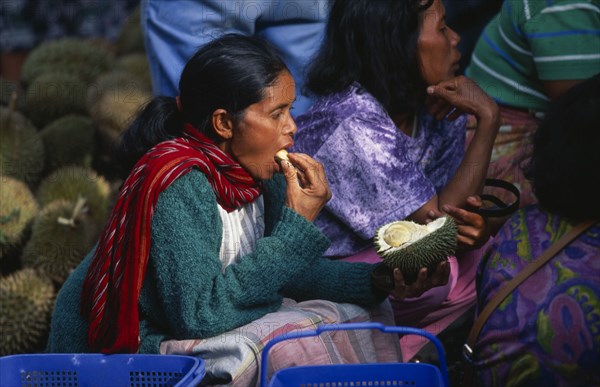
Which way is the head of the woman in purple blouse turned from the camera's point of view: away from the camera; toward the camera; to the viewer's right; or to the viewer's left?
to the viewer's right

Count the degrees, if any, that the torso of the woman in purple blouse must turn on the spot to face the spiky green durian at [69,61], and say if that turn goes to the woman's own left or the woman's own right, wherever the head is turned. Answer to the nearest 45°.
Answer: approximately 135° to the woman's own left

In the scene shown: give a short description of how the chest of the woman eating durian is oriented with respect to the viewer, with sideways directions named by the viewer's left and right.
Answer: facing to the right of the viewer

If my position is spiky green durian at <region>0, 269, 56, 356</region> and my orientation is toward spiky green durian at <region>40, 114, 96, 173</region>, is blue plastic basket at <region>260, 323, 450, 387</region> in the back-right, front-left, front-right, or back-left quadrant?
back-right

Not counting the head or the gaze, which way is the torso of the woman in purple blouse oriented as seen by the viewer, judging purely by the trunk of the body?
to the viewer's right
